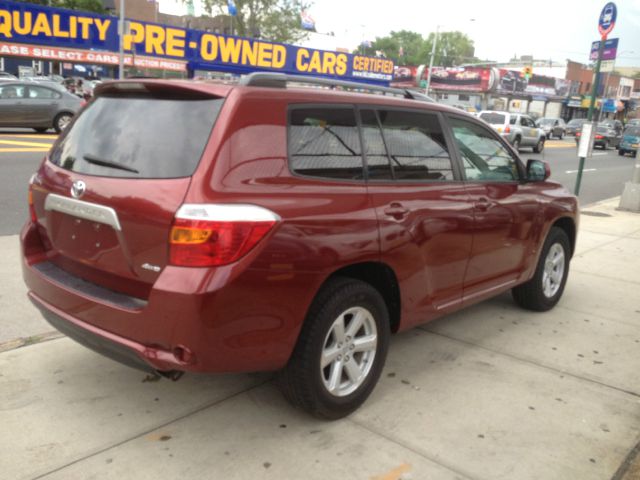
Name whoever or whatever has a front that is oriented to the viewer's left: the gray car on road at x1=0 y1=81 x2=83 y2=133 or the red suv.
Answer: the gray car on road

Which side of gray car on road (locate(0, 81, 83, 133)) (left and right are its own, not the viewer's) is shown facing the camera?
left

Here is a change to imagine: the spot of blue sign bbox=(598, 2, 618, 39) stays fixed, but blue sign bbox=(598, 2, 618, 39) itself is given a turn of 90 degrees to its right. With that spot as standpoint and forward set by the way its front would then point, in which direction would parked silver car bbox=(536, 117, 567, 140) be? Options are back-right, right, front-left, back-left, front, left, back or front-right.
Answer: front-right

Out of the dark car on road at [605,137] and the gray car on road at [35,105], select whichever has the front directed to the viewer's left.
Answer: the gray car on road at [35,105]

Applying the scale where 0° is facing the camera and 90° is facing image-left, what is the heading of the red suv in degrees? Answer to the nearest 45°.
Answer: approximately 225°
